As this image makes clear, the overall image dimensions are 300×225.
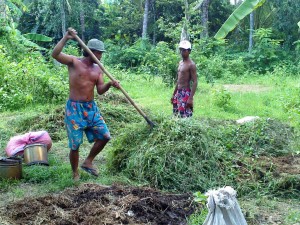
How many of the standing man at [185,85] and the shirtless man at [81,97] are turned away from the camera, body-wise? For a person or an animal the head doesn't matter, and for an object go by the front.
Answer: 0

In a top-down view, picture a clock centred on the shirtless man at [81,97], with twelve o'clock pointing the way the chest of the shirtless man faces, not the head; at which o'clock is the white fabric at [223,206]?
The white fabric is roughly at 1 o'clock from the shirtless man.

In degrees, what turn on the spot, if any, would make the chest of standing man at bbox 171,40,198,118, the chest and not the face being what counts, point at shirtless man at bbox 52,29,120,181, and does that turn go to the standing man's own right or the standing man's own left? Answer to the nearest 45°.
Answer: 0° — they already face them

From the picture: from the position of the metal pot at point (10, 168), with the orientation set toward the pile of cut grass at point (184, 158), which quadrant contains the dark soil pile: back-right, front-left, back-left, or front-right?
front-right

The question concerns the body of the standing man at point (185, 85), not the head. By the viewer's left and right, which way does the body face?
facing the viewer and to the left of the viewer

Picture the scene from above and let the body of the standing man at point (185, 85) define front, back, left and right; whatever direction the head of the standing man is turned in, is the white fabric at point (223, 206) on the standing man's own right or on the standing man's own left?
on the standing man's own left

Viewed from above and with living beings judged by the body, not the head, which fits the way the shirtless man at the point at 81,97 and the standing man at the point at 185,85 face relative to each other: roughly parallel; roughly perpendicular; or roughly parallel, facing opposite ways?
roughly perpendicular

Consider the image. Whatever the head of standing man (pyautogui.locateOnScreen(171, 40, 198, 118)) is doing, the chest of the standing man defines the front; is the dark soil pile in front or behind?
in front

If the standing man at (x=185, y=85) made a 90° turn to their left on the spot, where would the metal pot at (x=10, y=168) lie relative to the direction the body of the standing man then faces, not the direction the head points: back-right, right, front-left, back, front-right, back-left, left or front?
right

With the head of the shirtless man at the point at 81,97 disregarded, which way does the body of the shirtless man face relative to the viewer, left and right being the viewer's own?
facing the viewer and to the right of the viewer
